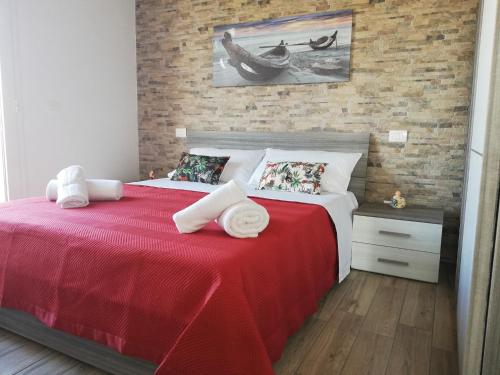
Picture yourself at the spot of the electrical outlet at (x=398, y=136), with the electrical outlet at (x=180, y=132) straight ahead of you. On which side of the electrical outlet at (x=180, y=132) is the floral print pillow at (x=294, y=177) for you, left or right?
left

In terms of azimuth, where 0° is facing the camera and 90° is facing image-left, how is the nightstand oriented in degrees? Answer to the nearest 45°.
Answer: approximately 45°

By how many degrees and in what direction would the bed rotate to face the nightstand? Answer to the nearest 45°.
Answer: approximately 180°

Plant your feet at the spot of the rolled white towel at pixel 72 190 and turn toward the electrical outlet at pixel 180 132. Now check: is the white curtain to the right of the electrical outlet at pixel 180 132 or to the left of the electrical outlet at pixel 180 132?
left

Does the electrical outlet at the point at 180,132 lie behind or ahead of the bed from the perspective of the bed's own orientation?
behind

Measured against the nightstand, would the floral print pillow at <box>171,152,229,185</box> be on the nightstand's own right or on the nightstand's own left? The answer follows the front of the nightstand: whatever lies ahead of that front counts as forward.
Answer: on the nightstand's own right

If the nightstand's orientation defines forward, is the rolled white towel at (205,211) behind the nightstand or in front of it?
in front

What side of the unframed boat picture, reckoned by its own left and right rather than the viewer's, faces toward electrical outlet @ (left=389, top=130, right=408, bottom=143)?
left

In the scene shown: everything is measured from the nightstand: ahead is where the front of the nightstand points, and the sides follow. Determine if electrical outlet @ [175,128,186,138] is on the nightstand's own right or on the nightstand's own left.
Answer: on the nightstand's own right

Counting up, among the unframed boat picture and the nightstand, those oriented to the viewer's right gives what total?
0

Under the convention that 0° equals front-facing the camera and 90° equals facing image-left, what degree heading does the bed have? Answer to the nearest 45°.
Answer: approximately 45°

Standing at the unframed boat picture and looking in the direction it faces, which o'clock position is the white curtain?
The white curtain is roughly at 1 o'clock from the unframed boat picture.

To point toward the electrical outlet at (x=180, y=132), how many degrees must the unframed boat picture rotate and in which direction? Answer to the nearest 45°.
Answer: approximately 90° to its right

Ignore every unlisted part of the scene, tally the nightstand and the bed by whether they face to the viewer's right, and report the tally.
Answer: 0
